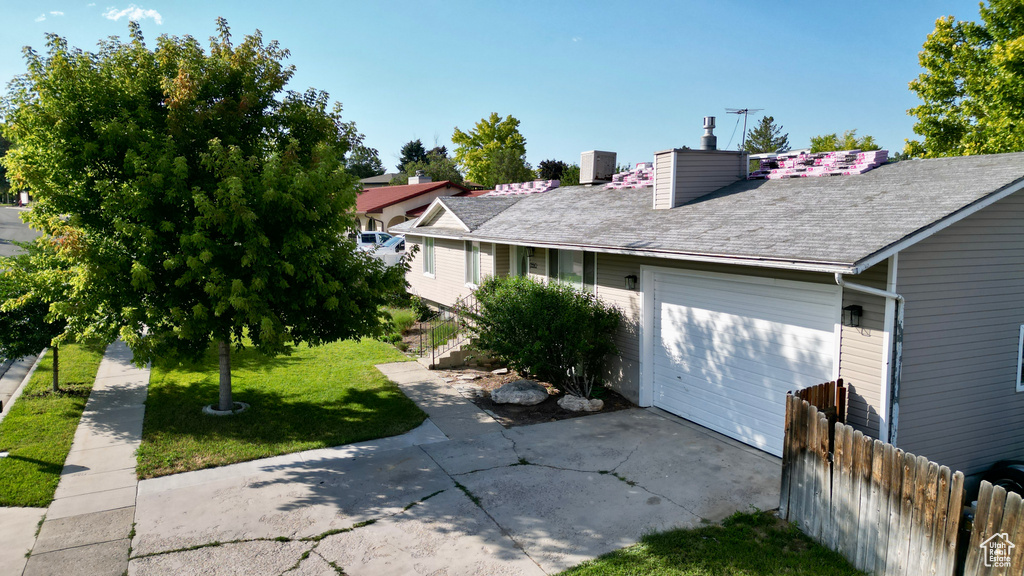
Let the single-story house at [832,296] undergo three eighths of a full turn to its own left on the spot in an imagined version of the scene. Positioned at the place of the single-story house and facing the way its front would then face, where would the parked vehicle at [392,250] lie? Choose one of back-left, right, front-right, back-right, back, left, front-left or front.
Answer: back-left

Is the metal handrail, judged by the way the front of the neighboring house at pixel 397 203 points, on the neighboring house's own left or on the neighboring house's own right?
on the neighboring house's own left

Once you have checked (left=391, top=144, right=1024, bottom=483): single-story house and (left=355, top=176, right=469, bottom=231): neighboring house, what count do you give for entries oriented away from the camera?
0

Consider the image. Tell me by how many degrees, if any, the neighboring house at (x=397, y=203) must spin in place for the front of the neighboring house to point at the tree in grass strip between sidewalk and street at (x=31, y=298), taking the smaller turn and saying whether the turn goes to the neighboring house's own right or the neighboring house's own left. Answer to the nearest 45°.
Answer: approximately 45° to the neighboring house's own left

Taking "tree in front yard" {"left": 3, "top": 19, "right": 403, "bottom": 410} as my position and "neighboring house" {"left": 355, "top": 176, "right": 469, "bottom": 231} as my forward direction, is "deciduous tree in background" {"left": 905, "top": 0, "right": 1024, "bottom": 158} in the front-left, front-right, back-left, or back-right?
front-right

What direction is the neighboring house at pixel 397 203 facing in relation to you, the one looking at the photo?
facing the viewer and to the left of the viewer

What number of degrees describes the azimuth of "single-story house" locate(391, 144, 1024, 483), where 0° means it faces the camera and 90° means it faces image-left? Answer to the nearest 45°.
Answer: approximately 45°

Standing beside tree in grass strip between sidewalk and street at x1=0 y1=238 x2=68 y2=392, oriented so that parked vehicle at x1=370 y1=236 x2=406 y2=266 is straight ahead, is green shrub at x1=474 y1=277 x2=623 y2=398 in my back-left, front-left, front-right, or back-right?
front-right

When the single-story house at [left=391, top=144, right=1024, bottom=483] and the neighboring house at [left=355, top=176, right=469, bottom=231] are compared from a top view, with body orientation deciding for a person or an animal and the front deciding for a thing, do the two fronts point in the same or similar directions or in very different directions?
same or similar directions

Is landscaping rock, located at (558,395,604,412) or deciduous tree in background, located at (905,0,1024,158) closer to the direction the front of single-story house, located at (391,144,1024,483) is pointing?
the landscaping rock

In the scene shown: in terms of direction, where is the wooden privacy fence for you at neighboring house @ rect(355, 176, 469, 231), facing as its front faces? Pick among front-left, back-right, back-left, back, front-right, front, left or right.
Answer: front-left

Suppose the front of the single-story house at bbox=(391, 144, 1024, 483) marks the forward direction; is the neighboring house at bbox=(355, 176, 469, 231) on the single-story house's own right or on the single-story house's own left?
on the single-story house's own right

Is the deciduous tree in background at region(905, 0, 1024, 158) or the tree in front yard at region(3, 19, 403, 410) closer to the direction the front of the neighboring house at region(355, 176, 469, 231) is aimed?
the tree in front yard

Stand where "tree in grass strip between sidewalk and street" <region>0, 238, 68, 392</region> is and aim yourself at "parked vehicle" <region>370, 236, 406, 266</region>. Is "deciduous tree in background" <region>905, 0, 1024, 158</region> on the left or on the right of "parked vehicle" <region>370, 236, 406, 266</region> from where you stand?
right

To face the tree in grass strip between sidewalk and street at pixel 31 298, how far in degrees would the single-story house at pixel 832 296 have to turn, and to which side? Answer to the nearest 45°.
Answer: approximately 45° to its right

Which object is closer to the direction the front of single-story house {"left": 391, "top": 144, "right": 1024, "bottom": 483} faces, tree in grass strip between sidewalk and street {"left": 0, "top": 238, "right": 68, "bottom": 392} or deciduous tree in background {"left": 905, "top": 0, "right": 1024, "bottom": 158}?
the tree in grass strip between sidewalk and street
